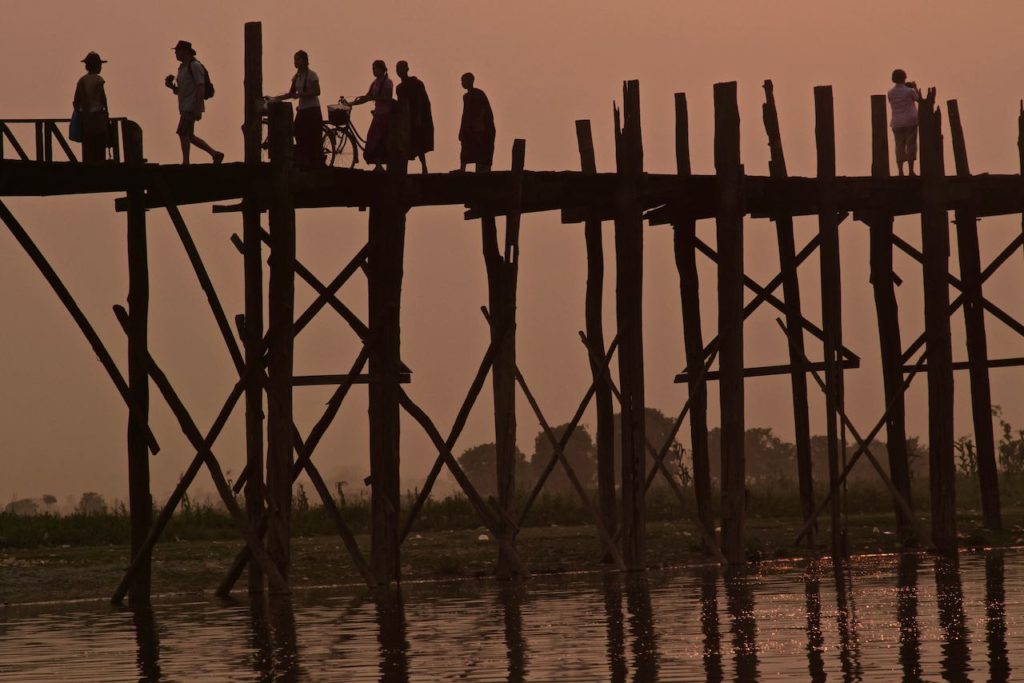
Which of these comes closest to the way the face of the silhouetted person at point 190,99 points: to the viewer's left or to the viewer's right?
to the viewer's left

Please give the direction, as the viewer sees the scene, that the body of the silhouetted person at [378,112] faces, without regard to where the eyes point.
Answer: to the viewer's left

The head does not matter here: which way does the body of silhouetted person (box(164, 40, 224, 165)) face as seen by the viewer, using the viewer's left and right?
facing to the left of the viewer

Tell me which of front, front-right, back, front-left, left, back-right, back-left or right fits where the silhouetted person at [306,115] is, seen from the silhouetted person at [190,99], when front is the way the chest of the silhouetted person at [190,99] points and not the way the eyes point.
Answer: back

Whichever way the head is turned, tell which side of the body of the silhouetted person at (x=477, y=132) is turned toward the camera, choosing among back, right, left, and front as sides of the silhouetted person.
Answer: left

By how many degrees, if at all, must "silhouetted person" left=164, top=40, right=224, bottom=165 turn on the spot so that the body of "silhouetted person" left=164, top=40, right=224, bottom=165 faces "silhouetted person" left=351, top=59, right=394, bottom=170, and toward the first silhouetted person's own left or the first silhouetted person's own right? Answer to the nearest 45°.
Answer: approximately 180°

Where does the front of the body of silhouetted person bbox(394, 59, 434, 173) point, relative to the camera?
to the viewer's left
